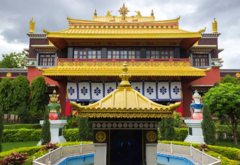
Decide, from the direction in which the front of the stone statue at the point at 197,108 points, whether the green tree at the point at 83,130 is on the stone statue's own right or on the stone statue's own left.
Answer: on the stone statue's own right

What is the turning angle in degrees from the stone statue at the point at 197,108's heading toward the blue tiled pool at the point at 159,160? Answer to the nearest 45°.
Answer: approximately 45° to its right

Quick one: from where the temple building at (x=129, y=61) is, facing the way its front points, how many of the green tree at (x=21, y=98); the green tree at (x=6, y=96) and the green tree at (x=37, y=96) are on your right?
3

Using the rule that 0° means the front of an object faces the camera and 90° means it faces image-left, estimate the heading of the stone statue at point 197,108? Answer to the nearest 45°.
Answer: approximately 0°

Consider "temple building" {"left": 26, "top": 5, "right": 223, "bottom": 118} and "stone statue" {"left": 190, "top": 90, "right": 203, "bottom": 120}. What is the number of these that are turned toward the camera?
2

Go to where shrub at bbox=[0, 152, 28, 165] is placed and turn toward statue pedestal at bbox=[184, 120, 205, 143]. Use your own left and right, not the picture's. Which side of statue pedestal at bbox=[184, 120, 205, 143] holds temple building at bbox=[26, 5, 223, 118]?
left

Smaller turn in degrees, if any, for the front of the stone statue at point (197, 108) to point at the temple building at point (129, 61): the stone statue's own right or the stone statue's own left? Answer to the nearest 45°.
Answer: approximately 135° to the stone statue's own right

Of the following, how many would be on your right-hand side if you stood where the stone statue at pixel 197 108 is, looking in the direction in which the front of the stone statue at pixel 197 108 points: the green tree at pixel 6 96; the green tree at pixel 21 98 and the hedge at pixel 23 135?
3

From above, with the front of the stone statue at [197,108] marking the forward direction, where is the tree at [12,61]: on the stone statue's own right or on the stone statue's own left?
on the stone statue's own right

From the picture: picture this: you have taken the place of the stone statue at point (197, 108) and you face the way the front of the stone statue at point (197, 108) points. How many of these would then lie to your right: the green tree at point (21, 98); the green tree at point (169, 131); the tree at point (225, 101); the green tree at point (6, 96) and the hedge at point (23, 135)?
4

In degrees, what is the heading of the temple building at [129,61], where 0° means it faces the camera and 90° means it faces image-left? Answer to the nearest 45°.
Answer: approximately 0°
